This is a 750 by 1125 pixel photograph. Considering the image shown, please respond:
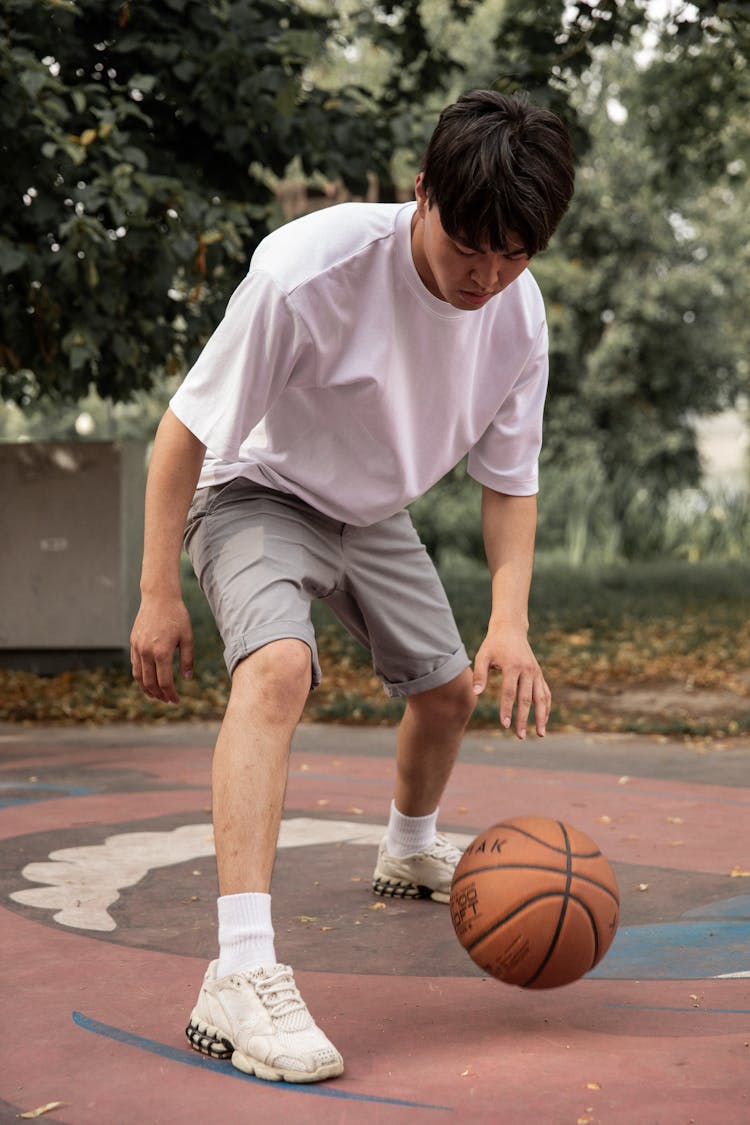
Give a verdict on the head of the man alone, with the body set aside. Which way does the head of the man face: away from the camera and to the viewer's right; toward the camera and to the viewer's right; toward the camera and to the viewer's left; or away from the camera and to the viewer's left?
toward the camera and to the viewer's right

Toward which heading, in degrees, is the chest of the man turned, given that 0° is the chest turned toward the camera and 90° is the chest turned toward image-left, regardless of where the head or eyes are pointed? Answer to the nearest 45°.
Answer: approximately 315°

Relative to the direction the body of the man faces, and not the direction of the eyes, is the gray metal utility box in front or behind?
behind
